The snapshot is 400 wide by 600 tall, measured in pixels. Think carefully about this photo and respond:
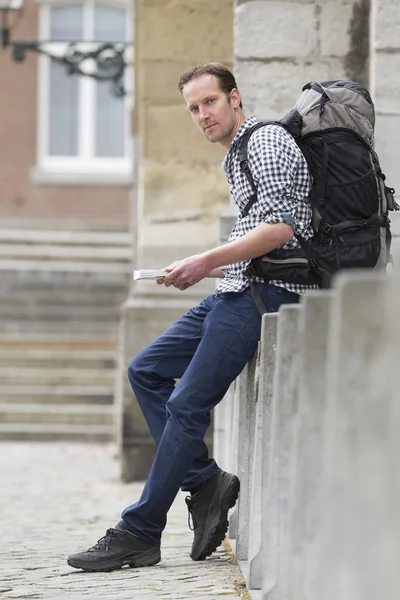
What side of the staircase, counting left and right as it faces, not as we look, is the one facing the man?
front

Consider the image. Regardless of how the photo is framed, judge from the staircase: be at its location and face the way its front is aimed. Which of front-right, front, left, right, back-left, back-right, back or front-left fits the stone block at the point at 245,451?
front

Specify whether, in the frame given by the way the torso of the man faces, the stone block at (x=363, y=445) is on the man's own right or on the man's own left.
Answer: on the man's own left

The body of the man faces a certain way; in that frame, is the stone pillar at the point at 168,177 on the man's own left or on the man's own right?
on the man's own right

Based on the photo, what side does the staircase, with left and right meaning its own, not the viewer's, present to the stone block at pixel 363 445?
front

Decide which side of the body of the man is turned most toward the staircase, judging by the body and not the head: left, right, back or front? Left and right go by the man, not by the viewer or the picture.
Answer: right

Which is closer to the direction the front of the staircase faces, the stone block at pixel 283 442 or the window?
the stone block

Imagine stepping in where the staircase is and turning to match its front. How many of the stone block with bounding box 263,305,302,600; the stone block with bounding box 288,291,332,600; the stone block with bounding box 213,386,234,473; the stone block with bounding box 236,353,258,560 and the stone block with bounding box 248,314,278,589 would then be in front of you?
5

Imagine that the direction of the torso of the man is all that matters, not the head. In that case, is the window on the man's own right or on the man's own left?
on the man's own right

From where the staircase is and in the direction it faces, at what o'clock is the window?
The window is roughly at 6 o'clock from the staircase.

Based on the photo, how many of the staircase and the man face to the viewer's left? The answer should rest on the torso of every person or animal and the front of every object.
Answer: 1

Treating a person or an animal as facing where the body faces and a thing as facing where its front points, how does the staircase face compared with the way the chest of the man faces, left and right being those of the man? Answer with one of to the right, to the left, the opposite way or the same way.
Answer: to the left

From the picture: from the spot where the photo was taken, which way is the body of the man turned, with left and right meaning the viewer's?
facing to the left of the viewer

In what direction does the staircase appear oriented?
toward the camera

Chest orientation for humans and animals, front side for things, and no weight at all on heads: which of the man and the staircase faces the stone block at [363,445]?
the staircase
